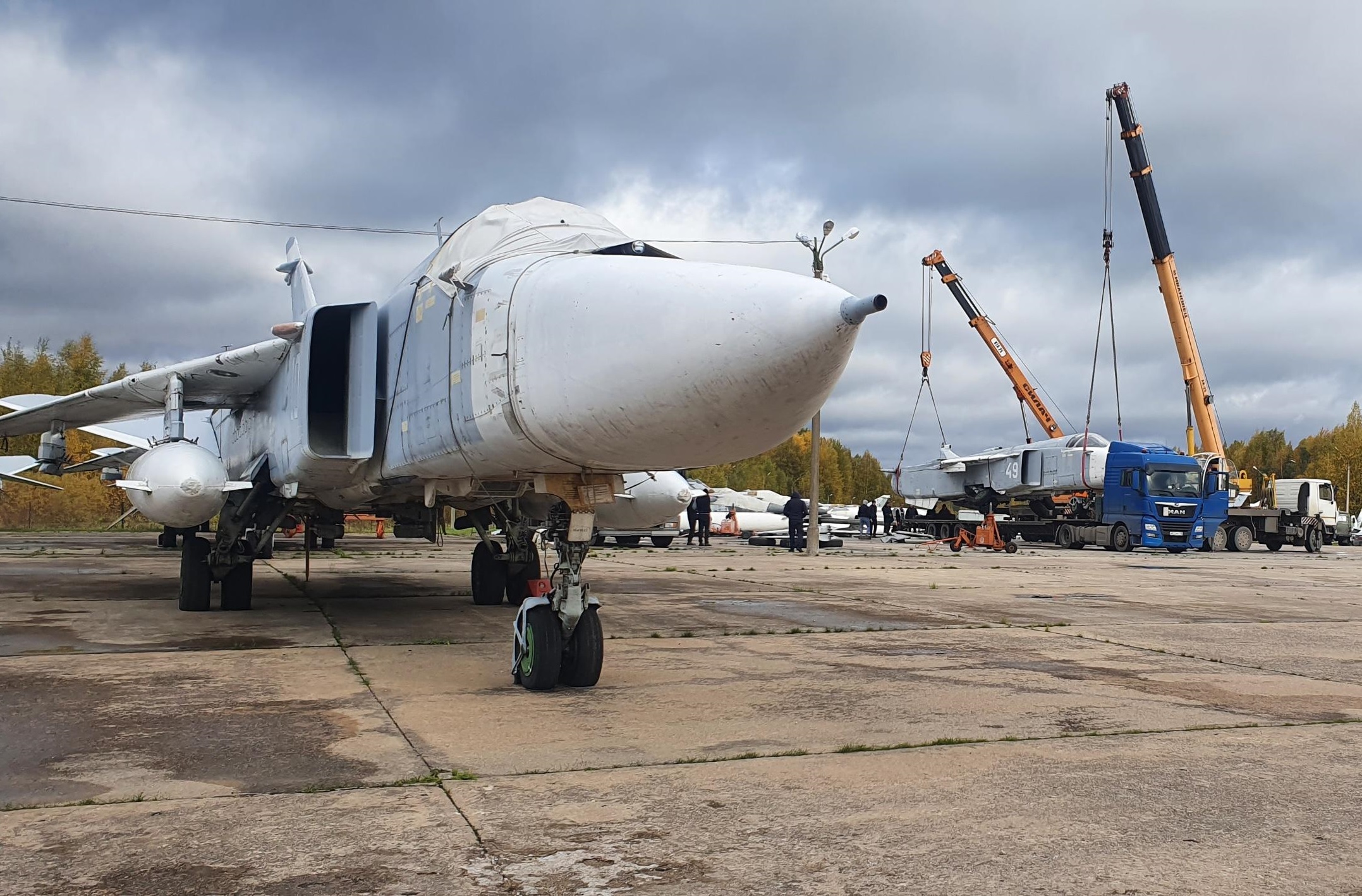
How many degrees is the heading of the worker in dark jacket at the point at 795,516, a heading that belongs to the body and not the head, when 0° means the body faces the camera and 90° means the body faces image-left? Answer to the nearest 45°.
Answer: approximately 180°

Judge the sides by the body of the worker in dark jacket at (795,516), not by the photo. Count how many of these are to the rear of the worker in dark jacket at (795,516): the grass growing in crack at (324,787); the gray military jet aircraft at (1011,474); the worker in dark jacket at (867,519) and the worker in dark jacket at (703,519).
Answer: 1

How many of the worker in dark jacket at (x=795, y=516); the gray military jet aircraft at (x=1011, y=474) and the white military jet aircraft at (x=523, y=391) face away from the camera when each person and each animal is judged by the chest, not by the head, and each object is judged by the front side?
1

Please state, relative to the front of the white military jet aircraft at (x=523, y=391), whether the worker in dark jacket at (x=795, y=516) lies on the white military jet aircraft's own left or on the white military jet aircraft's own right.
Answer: on the white military jet aircraft's own left

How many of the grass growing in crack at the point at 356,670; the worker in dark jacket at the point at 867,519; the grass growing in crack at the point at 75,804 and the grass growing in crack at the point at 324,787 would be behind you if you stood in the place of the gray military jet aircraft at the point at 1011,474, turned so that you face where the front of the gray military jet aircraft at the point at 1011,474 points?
1

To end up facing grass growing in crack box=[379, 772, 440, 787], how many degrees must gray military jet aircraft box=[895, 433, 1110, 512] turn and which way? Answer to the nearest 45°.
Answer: approximately 45° to its right

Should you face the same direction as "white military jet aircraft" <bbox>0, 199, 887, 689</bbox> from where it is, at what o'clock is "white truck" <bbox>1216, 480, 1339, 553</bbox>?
The white truck is roughly at 9 o'clock from the white military jet aircraft.

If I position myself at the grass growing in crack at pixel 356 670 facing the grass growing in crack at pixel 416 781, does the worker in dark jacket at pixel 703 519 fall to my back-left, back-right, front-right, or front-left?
back-left

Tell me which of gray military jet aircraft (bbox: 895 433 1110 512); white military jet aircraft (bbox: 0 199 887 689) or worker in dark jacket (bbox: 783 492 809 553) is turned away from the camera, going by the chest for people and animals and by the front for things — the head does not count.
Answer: the worker in dark jacket

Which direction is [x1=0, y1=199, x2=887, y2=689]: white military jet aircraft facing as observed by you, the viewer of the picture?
facing the viewer and to the right of the viewer

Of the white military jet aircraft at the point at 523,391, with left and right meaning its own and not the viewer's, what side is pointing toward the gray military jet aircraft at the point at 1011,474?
left

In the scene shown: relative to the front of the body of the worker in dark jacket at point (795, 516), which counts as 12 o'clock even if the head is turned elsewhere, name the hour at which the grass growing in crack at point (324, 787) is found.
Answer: The grass growing in crack is roughly at 6 o'clock from the worker in dark jacket.

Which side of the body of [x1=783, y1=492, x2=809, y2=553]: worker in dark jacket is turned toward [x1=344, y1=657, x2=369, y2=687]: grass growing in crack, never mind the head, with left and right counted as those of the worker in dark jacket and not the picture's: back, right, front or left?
back

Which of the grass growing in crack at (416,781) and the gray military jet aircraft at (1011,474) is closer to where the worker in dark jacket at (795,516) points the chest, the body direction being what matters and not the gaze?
the gray military jet aircraft

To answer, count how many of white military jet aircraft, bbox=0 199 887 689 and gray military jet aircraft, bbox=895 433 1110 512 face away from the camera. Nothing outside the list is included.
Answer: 0
